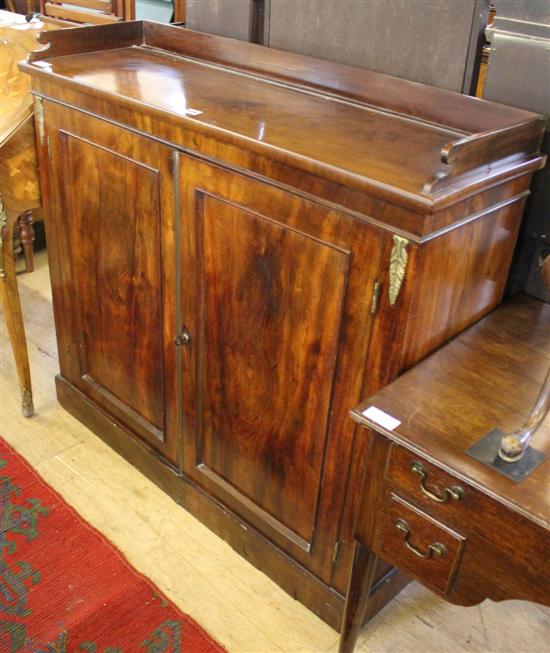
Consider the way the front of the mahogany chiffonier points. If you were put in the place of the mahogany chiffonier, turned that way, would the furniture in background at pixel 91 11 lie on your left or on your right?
on your right

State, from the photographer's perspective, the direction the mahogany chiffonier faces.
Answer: facing the viewer and to the left of the viewer

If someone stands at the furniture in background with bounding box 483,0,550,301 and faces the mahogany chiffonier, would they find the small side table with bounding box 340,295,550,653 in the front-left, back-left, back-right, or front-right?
front-left

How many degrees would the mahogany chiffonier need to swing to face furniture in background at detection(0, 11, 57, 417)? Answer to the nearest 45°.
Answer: approximately 90° to its right

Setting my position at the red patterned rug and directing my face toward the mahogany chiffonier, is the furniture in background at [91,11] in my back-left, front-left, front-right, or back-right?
front-left

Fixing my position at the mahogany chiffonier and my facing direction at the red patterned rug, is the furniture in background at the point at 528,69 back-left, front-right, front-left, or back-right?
back-left
